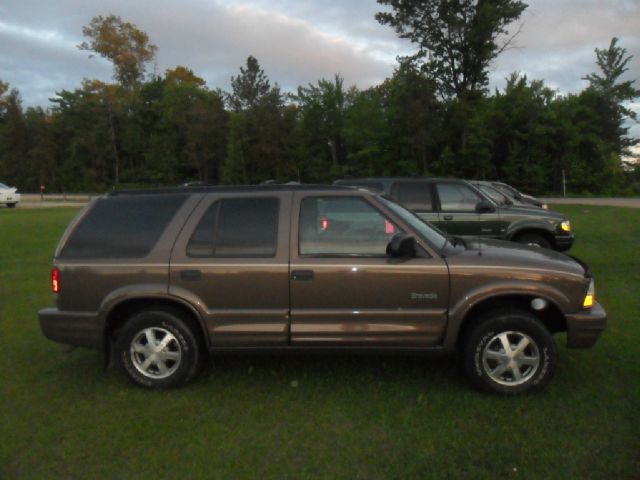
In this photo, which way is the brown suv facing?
to the viewer's right

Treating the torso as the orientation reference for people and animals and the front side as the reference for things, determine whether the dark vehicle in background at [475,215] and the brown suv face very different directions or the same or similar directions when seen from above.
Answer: same or similar directions

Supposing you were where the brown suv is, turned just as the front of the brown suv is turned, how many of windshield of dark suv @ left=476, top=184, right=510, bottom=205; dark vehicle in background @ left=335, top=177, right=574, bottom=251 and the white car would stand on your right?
0

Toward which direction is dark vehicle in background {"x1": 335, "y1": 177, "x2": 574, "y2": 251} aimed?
to the viewer's right

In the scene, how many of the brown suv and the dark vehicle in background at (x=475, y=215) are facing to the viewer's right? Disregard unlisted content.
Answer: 2

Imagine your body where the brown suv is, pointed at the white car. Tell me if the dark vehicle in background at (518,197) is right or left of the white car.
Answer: right

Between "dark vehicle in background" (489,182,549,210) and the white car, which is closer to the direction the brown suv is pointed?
the dark vehicle in background

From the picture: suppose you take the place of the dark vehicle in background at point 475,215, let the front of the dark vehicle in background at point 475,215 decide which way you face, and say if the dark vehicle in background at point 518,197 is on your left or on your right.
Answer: on your left

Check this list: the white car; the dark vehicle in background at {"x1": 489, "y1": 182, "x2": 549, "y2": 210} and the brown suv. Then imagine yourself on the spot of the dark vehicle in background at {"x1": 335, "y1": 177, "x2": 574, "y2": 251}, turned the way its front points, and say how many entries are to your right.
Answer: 1

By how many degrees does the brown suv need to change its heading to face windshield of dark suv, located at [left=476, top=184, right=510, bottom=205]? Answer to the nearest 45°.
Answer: approximately 45° to its left

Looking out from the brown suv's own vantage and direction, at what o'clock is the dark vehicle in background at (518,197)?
The dark vehicle in background is roughly at 10 o'clock from the brown suv.

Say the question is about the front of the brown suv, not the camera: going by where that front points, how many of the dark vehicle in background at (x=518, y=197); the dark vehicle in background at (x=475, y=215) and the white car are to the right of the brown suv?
0

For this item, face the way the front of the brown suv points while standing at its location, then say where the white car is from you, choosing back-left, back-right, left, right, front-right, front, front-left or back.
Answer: back-left

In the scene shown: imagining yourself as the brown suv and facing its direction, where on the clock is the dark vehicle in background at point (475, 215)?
The dark vehicle in background is roughly at 10 o'clock from the brown suv.

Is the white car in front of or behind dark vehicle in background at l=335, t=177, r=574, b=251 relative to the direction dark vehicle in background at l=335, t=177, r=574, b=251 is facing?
behind
